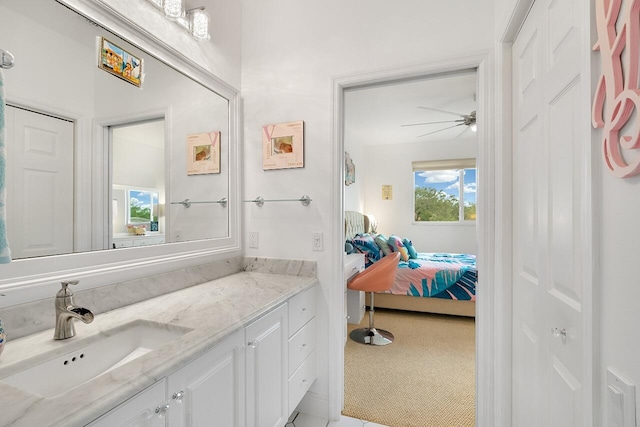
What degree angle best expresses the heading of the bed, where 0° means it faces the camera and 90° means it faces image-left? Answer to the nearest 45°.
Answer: approximately 270°

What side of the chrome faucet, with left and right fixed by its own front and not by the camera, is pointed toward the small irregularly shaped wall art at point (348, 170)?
left

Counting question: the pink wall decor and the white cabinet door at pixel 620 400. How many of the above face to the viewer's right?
0

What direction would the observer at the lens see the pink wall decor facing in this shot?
facing the viewer and to the left of the viewer

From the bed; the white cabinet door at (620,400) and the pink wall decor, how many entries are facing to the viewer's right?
1

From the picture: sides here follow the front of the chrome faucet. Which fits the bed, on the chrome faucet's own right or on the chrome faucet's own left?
on the chrome faucet's own left

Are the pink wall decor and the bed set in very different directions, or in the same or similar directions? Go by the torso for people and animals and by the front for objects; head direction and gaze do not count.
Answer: very different directions

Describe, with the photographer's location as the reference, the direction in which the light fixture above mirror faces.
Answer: facing the viewer and to the right of the viewer

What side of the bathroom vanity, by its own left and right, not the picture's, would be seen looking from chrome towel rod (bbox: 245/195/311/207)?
left

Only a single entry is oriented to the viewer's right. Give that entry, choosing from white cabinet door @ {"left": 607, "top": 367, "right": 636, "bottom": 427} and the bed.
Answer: the bed

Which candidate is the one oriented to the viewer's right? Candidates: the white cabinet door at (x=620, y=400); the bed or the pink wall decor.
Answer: the bed
